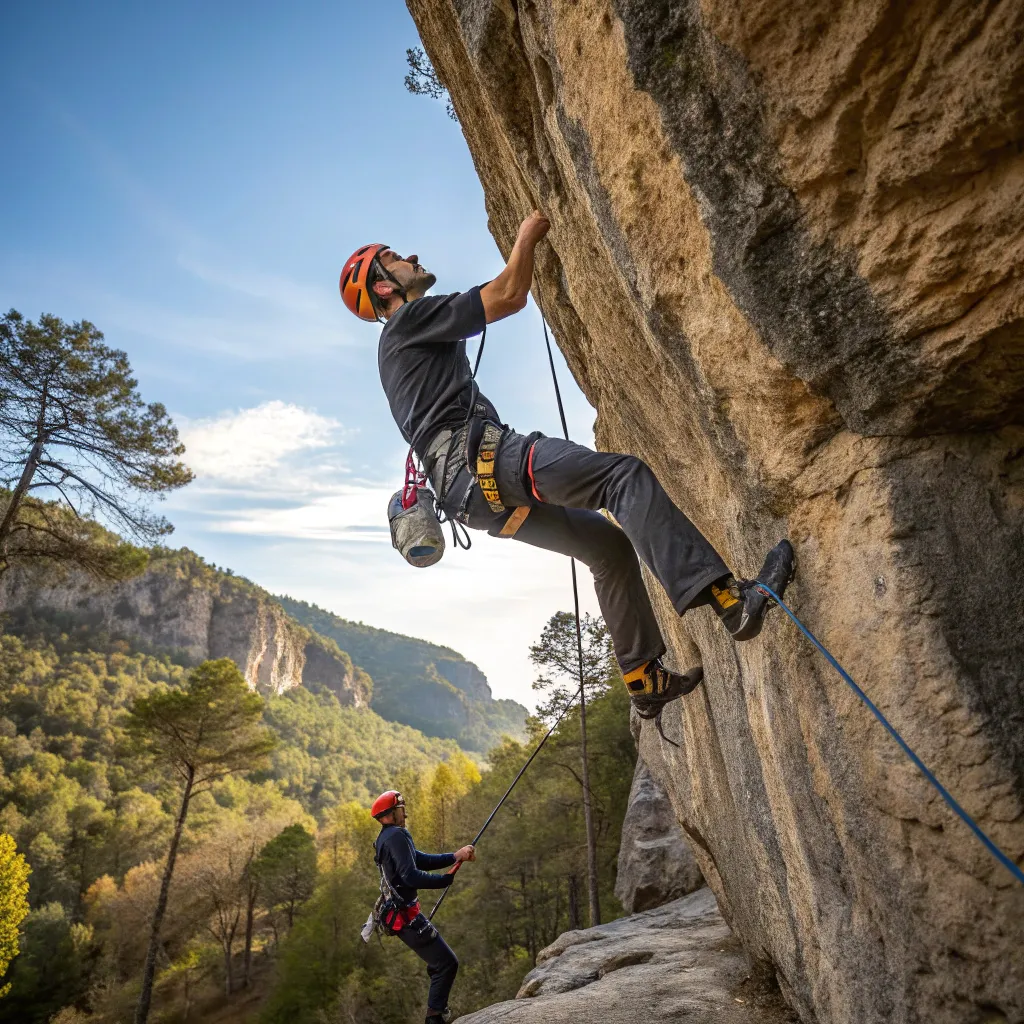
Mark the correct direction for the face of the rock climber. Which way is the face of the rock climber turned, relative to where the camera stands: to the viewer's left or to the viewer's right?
to the viewer's right

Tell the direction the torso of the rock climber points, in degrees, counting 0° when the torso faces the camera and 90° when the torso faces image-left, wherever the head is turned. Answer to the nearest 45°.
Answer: approximately 270°

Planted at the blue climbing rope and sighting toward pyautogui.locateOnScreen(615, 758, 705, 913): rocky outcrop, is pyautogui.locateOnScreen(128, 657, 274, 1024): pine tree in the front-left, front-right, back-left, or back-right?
front-left

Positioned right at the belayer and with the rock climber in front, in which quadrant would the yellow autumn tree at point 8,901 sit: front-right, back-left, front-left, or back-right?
back-right

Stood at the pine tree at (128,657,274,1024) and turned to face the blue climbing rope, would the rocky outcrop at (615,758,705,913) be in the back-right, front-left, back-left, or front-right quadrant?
front-left

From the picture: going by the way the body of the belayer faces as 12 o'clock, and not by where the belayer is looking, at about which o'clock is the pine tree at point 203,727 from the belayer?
The pine tree is roughly at 8 o'clock from the belayer.

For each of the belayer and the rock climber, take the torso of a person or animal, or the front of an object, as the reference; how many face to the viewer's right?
2

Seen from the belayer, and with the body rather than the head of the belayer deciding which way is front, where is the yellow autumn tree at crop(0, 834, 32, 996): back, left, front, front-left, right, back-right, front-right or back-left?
back-left

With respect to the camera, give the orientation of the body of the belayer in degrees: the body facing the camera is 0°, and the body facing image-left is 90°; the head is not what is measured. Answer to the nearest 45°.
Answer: approximately 270°

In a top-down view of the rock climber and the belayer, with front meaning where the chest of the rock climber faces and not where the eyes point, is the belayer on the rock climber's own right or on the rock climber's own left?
on the rock climber's own left

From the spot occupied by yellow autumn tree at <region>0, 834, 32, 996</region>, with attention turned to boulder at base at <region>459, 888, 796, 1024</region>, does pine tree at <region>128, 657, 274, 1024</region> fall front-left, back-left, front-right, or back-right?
front-left

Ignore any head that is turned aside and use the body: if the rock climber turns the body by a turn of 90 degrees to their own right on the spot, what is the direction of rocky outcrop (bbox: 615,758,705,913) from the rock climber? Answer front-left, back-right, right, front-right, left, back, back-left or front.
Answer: back

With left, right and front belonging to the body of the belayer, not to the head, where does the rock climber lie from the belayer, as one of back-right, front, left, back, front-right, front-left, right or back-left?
right
